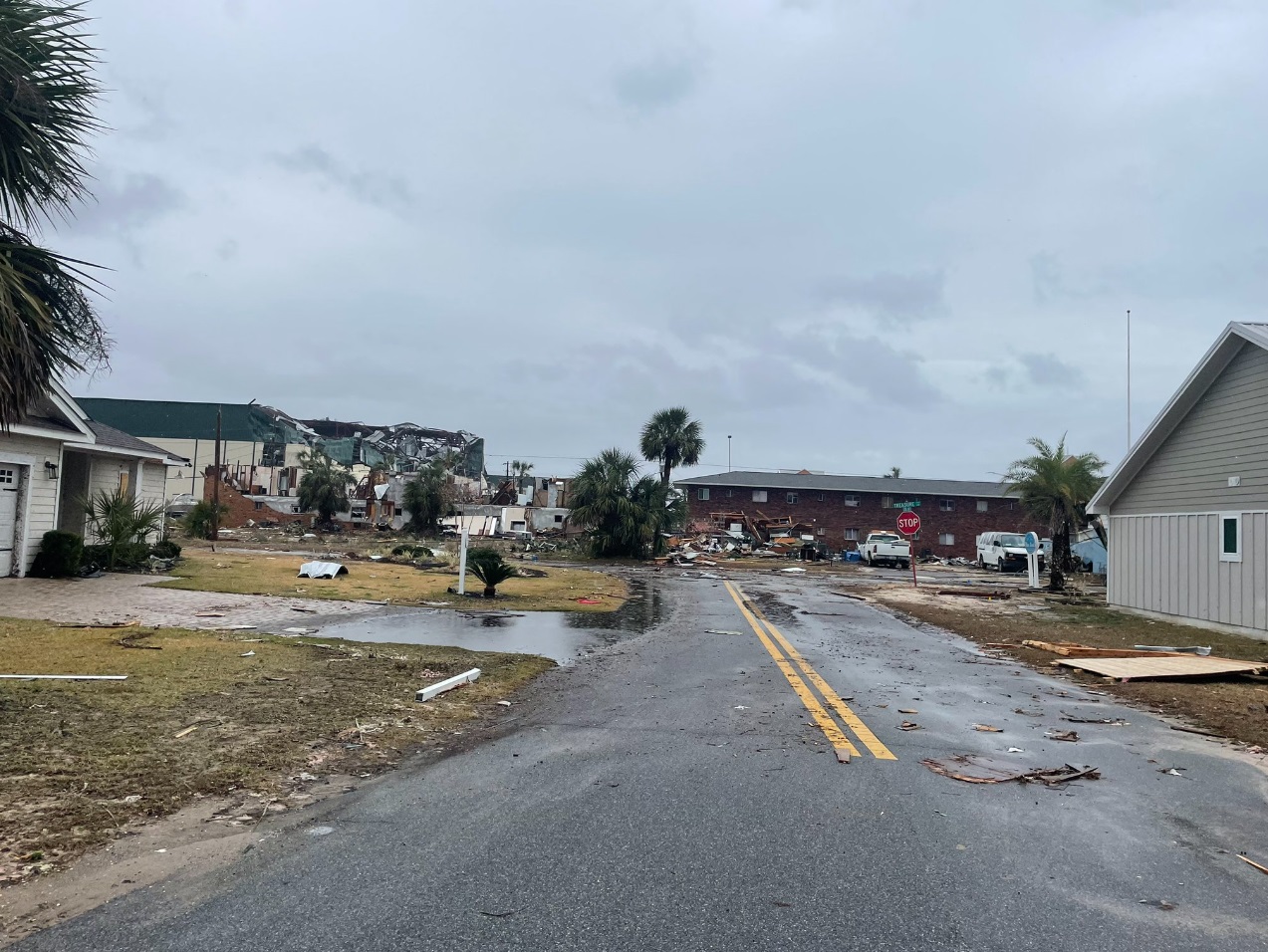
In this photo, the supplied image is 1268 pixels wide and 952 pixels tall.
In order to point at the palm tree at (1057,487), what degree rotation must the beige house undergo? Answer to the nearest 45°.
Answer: approximately 45° to its left

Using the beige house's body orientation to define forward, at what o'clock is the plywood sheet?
The plywood sheet is roughly at 12 o'clock from the beige house.

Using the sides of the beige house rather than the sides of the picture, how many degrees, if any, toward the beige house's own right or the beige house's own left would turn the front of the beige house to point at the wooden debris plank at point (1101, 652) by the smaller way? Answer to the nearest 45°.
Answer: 0° — it already faces it

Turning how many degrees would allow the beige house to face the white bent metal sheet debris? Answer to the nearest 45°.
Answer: approximately 45° to its left

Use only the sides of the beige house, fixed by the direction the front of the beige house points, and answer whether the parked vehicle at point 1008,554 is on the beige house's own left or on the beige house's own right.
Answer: on the beige house's own left

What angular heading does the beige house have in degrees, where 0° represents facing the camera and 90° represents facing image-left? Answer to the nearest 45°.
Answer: approximately 315°

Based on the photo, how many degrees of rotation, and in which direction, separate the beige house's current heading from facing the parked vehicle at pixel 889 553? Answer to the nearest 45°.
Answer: approximately 45° to its left
